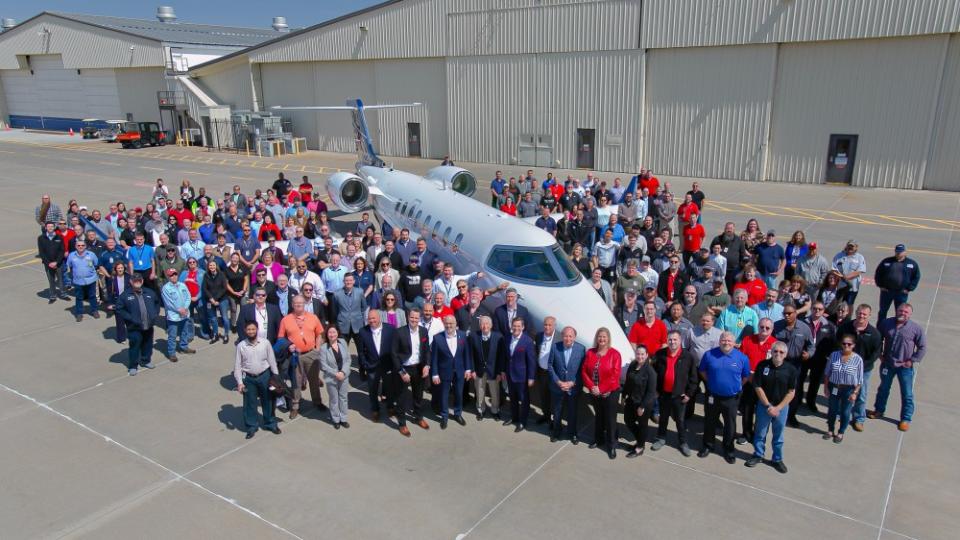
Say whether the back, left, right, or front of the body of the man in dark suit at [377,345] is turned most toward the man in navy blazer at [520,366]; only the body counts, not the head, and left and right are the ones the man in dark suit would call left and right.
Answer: left

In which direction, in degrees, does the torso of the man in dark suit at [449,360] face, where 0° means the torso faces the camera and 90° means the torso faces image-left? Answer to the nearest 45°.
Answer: approximately 0°

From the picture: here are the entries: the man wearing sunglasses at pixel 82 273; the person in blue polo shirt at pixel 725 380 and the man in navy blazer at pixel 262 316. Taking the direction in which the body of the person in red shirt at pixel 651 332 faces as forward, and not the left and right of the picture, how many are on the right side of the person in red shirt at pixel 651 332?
2

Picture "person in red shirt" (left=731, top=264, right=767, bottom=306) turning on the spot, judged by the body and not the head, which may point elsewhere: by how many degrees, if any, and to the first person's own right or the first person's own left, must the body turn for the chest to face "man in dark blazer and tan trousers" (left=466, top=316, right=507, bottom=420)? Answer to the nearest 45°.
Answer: approximately 45° to the first person's own right

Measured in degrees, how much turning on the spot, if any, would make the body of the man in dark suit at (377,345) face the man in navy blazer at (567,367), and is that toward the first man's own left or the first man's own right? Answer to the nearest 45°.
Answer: approximately 90° to the first man's own left

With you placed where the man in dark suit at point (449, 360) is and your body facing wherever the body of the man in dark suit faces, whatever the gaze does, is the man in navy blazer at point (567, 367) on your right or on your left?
on your left

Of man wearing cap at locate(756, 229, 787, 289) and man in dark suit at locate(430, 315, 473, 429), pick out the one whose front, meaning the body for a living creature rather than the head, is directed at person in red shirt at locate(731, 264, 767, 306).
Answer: the man wearing cap

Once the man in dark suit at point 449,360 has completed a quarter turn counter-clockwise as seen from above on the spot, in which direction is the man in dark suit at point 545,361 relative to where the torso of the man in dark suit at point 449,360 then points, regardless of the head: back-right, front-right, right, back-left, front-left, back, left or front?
front

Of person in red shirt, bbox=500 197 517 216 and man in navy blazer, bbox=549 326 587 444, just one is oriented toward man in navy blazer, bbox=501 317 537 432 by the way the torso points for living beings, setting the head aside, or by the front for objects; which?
the person in red shirt
